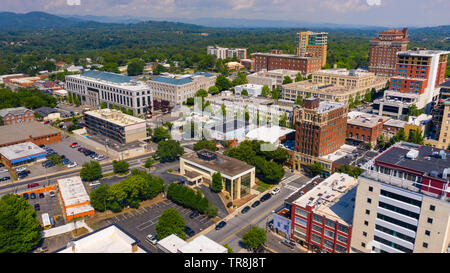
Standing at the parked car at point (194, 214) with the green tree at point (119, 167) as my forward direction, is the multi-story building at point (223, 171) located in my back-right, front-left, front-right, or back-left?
front-right

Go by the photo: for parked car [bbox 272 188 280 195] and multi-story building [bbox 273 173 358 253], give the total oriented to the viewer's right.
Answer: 0

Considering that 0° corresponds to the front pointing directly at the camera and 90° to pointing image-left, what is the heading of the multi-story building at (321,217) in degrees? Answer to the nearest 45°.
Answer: approximately 45°

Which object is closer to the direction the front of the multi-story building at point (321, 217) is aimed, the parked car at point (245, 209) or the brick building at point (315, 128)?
the parked car

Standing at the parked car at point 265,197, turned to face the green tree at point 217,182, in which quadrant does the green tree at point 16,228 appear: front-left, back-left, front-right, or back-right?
front-left

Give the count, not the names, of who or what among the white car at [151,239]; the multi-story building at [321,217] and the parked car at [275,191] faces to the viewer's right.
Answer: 0
